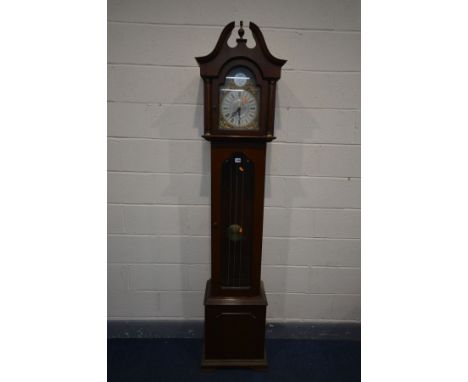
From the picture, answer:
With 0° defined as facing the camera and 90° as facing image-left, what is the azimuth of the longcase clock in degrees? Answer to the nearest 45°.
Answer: approximately 0°
